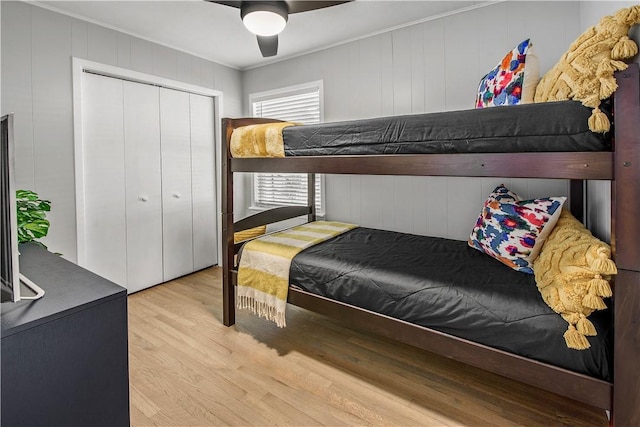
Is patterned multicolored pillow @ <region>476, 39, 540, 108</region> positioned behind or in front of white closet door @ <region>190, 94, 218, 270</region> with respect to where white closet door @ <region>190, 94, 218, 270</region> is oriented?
in front

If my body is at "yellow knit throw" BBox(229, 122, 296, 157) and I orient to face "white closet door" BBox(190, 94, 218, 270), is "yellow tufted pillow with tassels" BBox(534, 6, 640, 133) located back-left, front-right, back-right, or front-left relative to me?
back-right

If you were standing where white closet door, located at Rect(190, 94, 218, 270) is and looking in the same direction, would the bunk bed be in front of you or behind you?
in front

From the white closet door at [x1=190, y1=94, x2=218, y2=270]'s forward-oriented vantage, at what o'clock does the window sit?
The window is roughly at 11 o'clock from the white closet door.

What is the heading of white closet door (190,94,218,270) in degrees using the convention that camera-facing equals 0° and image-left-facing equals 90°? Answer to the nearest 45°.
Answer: approximately 315°

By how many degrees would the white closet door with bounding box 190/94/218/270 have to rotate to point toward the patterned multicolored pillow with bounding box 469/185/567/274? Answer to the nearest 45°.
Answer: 0° — it already faces it

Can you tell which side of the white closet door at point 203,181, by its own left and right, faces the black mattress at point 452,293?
front

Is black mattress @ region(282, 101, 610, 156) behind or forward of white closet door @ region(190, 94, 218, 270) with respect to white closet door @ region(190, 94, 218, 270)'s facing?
forward

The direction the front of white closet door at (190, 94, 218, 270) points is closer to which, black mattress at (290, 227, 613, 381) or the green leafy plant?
the black mattress

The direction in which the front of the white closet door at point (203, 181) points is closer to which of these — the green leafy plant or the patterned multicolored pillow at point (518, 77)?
the patterned multicolored pillow

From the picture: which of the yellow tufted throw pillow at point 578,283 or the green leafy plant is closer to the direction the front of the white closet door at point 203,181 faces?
the yellow tufted throw pillow
